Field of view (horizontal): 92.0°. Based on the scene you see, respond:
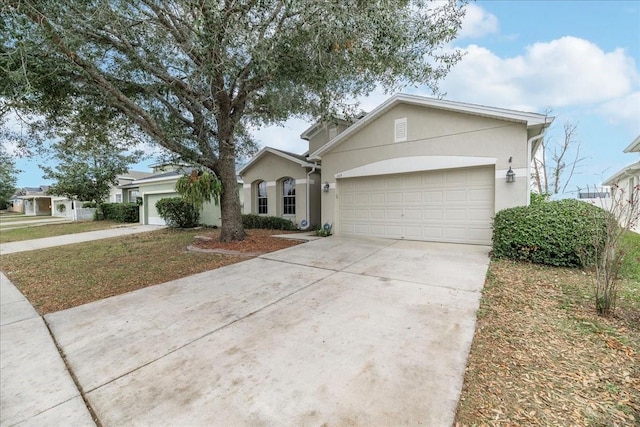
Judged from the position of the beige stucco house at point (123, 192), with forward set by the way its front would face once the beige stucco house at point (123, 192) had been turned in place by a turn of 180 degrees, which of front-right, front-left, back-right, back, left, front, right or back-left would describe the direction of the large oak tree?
back-right

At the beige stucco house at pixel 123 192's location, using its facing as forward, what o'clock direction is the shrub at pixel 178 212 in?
The shrub is roughly at 10 o'clock from the beige stucco house.

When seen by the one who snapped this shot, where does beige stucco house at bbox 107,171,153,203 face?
facing the viewer and to the left of the viewer

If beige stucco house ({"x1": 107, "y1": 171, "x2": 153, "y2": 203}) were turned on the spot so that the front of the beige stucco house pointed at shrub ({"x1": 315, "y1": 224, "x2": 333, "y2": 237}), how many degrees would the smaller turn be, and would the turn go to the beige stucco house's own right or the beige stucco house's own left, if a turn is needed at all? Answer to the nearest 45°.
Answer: approximately 45° to the beige stucco house's own left

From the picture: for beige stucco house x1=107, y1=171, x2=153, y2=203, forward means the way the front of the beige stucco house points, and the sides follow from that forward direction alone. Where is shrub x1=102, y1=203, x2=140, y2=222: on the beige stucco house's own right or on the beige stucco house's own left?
on the beige stucco house's own left

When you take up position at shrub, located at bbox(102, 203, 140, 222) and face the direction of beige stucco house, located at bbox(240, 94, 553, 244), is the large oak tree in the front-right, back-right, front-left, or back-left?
front-right

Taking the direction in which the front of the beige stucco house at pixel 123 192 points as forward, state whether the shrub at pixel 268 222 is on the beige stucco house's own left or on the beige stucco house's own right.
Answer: on the beige stucco house's own left
